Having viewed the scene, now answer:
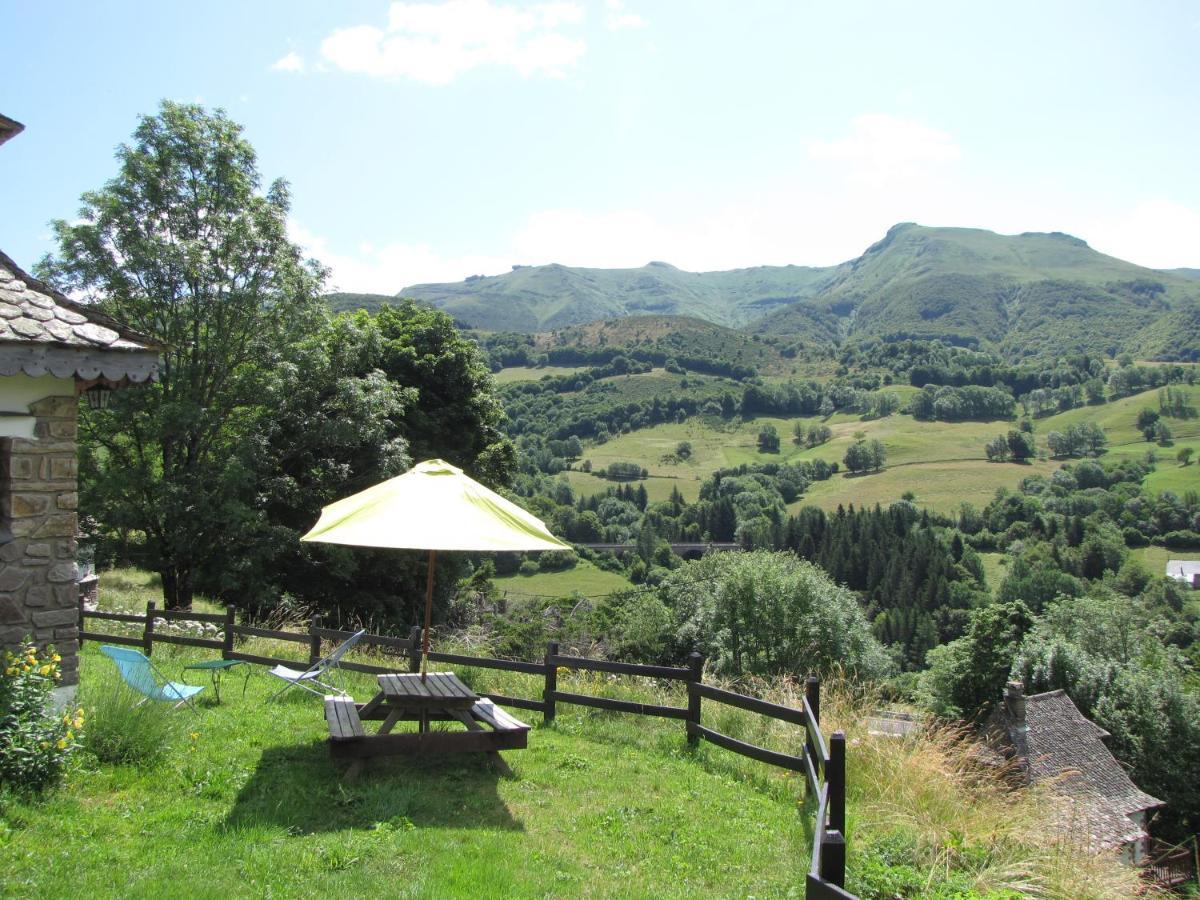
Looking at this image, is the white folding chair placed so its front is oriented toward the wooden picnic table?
no

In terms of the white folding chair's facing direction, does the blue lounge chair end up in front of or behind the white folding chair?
in front

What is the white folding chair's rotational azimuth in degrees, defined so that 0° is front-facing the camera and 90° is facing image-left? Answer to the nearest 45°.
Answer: approximately 90°

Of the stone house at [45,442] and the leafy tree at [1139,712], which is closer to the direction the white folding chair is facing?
the stone house

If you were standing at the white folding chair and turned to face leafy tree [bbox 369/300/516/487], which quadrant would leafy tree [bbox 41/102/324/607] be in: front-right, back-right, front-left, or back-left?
front-left

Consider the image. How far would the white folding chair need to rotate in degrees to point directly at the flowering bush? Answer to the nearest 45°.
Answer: approximately 45° to its left

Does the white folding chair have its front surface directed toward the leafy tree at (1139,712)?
no

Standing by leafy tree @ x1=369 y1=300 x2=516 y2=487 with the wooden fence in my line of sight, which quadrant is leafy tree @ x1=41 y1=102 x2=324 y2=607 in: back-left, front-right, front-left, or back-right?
front-right

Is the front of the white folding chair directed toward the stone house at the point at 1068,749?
no
